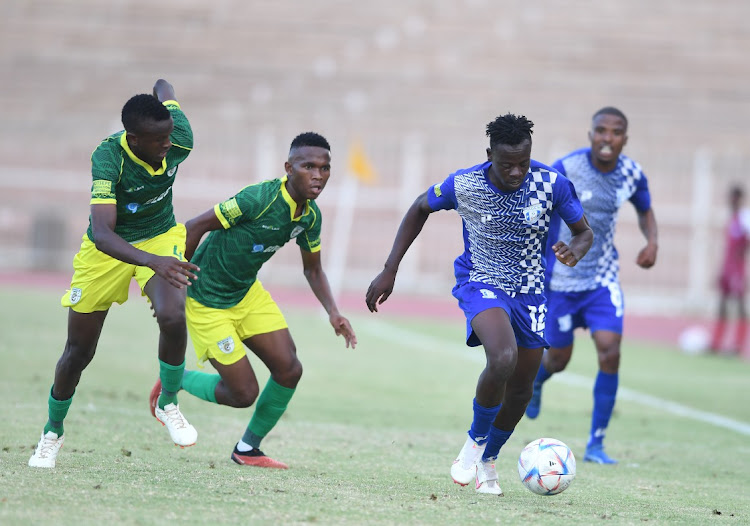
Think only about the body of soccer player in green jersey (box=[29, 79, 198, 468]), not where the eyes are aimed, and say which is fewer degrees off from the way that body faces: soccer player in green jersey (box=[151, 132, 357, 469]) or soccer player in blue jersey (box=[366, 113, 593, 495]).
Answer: the soccer player in blue jersey

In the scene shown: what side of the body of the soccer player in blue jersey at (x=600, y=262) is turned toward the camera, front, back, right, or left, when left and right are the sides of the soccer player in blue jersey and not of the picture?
front

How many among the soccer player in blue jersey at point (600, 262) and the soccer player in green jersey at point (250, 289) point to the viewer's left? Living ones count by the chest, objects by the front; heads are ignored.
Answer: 0

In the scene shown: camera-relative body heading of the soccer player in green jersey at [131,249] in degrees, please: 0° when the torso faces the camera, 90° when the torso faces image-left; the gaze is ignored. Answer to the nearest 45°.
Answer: approximately 315°

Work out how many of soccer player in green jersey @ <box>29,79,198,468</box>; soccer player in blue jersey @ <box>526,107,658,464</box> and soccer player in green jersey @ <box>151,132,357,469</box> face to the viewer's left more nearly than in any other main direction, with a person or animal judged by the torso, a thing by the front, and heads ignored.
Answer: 0

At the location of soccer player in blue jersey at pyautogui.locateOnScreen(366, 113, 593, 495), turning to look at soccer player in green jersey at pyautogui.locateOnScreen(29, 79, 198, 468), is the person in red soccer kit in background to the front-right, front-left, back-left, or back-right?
back-right

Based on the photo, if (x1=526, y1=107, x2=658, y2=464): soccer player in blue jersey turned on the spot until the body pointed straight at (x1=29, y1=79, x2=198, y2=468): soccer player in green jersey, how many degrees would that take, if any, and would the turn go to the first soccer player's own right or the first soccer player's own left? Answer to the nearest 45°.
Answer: approximately 45° to the first soccer player's own right

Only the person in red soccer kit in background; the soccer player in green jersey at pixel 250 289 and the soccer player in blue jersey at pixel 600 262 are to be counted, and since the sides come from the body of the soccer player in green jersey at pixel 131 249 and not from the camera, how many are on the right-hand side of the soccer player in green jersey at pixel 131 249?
0

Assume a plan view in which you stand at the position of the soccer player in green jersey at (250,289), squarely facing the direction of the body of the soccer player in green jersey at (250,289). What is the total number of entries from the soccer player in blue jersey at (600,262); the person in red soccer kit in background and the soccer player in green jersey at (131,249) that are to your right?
1

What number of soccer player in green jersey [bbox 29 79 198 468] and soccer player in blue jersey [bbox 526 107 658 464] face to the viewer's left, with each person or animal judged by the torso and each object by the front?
0

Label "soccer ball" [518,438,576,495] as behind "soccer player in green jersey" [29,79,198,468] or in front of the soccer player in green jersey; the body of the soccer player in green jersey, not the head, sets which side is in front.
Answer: in front

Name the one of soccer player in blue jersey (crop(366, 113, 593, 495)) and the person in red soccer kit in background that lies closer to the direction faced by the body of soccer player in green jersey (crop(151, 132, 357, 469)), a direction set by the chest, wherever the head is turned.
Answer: the soccer player in blue jersey

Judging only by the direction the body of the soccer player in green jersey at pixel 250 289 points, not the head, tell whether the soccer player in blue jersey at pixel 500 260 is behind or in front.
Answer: in front

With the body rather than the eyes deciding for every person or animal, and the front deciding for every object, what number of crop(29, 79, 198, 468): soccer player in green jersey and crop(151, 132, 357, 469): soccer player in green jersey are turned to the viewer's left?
0

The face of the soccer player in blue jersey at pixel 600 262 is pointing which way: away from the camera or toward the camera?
toward the camera
